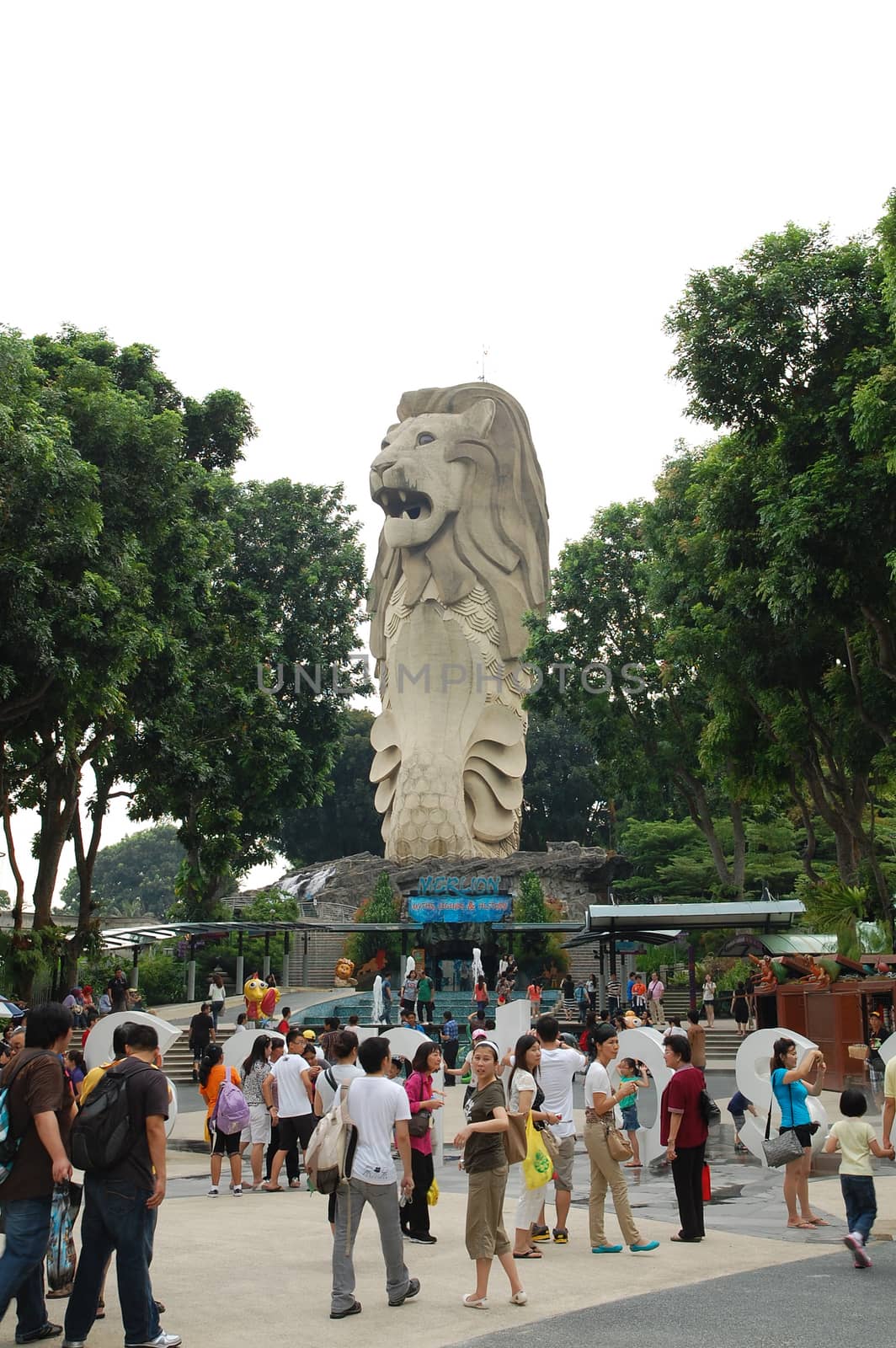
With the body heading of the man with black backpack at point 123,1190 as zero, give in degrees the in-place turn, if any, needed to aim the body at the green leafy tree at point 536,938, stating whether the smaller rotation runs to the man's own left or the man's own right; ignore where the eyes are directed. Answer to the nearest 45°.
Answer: approximately 45° to the man's own left

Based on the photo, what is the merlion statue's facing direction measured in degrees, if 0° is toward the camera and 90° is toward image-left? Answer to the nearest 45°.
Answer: approximately 45°

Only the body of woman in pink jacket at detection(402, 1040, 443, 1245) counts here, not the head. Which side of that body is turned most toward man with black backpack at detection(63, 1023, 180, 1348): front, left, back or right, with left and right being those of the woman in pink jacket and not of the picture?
right

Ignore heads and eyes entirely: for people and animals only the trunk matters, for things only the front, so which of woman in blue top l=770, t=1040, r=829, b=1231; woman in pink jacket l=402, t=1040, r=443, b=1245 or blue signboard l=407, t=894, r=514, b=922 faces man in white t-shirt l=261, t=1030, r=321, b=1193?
the blue signboard

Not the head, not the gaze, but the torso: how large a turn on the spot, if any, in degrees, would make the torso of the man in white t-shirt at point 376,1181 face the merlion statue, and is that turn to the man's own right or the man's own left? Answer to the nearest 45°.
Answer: approximately 45° to the man's own left

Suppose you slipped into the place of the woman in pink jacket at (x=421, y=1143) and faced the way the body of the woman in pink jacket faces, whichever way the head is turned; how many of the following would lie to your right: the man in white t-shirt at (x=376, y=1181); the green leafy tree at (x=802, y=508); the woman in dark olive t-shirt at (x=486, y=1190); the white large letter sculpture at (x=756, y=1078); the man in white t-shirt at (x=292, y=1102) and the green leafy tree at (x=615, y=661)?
2

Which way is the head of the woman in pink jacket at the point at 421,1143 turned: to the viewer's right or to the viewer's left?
to the viewer's right

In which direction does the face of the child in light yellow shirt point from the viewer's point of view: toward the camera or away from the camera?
away from the camera

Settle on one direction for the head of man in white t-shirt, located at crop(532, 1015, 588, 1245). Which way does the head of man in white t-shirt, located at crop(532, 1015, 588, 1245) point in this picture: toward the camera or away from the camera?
away from the camera

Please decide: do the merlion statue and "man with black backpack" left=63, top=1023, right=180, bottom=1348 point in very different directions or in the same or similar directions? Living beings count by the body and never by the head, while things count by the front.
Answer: very different directions
